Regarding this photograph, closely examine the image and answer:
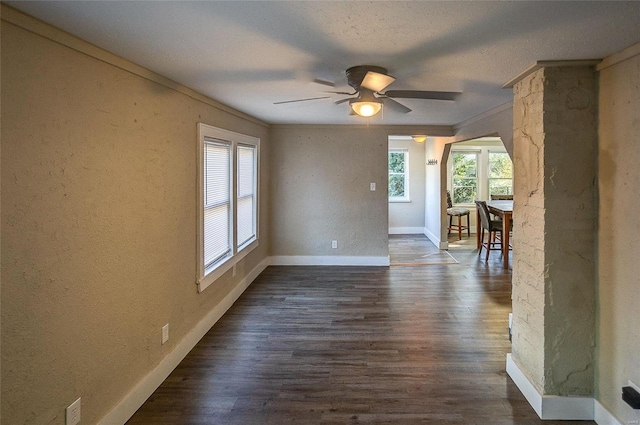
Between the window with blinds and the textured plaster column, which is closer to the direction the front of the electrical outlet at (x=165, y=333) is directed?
the textured plaster column

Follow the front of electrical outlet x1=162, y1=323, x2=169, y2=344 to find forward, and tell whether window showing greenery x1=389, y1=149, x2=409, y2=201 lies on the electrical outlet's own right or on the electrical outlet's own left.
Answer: on the electrical outlet's own left

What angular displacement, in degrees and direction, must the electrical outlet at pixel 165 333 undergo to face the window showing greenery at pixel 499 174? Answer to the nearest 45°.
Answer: approximately 90° to its left

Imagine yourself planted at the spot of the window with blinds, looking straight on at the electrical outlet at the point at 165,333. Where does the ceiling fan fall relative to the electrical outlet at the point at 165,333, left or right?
left

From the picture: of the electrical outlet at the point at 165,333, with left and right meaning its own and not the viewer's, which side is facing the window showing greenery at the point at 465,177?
left

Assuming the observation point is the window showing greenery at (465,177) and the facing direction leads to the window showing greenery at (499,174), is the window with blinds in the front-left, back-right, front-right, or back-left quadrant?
back-right

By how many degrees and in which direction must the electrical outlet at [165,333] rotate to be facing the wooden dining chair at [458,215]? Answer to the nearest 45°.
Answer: approximately 90° to its left

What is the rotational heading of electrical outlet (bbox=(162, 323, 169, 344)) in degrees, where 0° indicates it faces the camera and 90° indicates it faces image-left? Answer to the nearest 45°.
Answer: approximately 315°

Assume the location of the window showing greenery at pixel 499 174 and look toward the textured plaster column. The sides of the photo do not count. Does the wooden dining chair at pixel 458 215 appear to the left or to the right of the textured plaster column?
right
